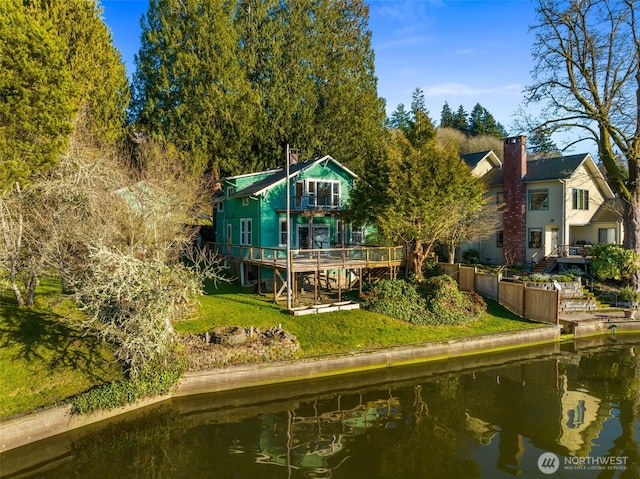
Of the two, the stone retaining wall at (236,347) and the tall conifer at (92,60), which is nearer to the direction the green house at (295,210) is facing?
the stone retaining wall

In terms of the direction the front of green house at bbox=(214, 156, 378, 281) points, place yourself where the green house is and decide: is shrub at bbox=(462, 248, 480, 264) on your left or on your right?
on your left

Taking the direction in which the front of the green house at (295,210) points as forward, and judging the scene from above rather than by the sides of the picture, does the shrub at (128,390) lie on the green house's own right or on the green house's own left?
on the green house's own right

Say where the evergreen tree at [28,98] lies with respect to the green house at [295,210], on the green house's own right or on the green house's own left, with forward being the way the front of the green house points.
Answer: on the green house's own right

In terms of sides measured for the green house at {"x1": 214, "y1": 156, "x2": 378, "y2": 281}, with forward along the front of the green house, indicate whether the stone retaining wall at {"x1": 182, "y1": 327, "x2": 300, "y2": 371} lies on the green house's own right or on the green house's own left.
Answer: on the green house's own right

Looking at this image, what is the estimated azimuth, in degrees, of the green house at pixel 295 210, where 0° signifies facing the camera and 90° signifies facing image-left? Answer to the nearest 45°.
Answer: approximately 315°

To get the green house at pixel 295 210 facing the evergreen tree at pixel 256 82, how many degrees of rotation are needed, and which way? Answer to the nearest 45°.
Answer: approximately 135° to its left

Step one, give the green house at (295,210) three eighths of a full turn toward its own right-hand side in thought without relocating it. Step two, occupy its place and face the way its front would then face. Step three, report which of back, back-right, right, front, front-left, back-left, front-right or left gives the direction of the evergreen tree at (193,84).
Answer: front-right

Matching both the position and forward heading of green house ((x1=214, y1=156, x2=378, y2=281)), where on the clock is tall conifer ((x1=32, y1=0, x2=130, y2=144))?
The tall conifer is roughly at 5 o'clock from the green house.
